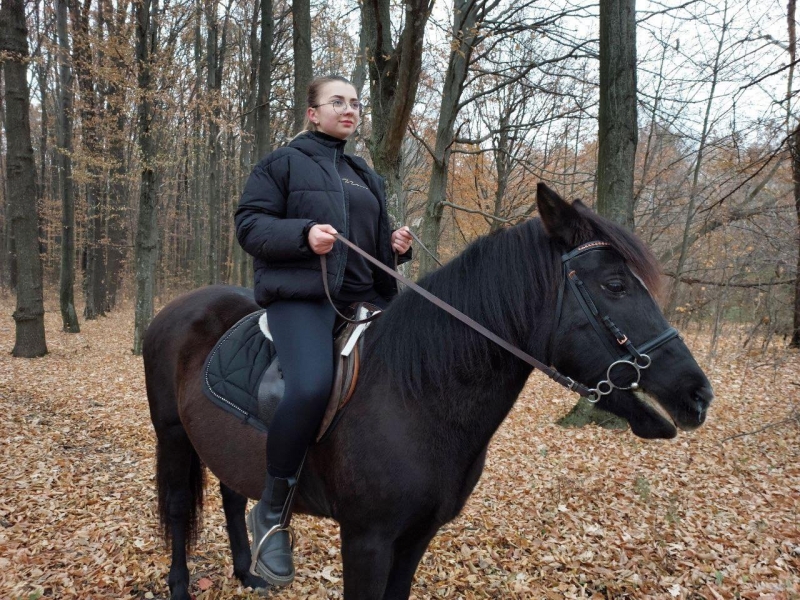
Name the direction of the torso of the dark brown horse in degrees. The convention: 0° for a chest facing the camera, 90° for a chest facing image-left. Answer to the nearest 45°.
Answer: approximately 315°

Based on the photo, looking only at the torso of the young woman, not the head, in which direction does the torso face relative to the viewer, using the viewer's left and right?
facing the viewer and to the right of the viewer

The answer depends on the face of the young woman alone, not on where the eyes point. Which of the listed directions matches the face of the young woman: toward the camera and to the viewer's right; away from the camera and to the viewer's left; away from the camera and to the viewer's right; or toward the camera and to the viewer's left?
toward the camera and to the viewer's right

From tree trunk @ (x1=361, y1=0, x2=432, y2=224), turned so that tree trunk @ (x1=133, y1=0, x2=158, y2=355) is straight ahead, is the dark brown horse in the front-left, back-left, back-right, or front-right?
back-left

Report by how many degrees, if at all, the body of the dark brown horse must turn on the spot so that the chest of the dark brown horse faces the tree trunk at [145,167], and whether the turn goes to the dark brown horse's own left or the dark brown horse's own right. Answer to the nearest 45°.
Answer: approximately 180°

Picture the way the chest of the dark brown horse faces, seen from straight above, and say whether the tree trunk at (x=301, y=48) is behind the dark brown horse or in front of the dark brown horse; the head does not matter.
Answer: behind
